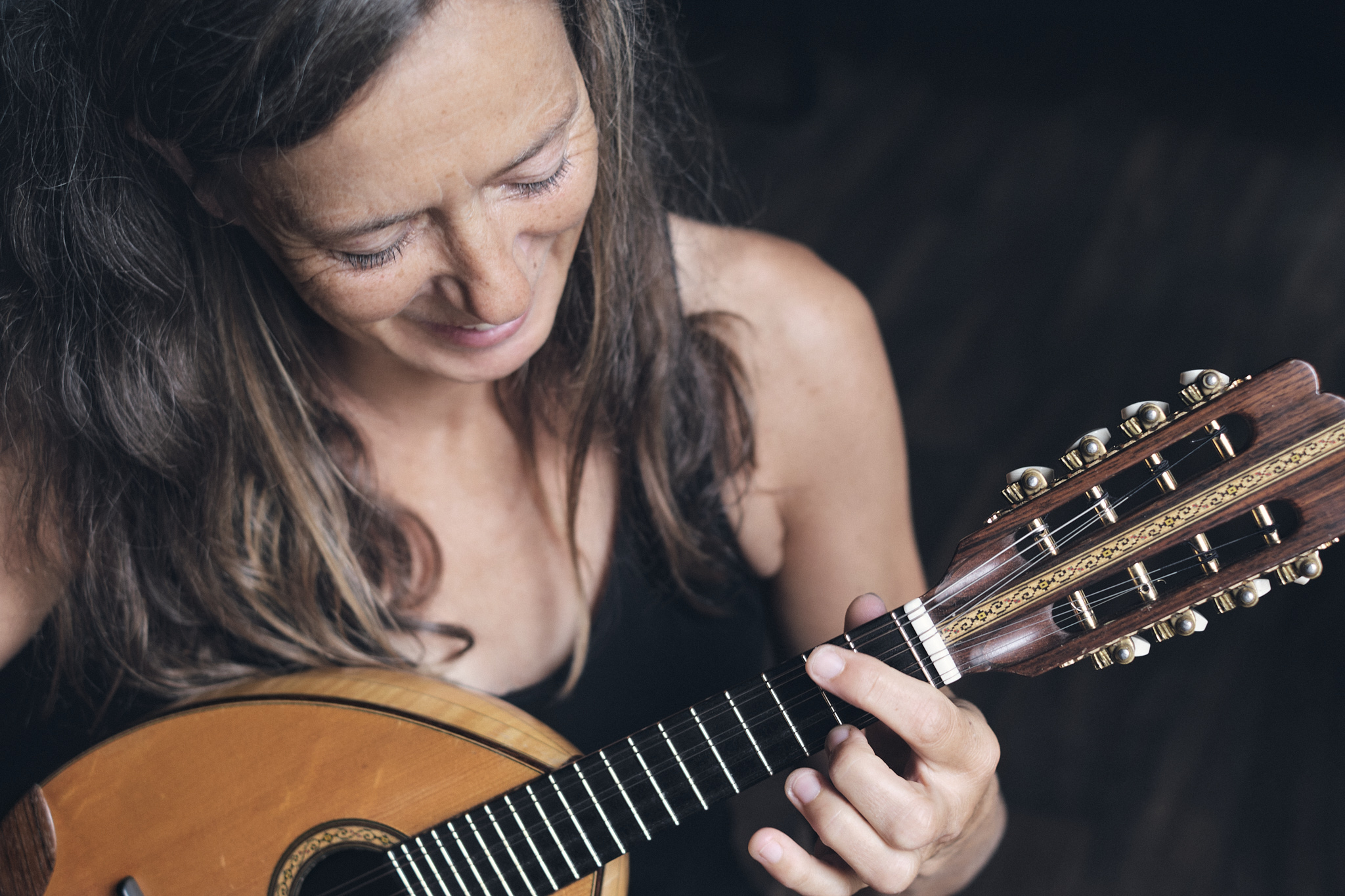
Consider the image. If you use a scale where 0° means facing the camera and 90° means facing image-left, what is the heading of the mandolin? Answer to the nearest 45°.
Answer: approximately 0°
